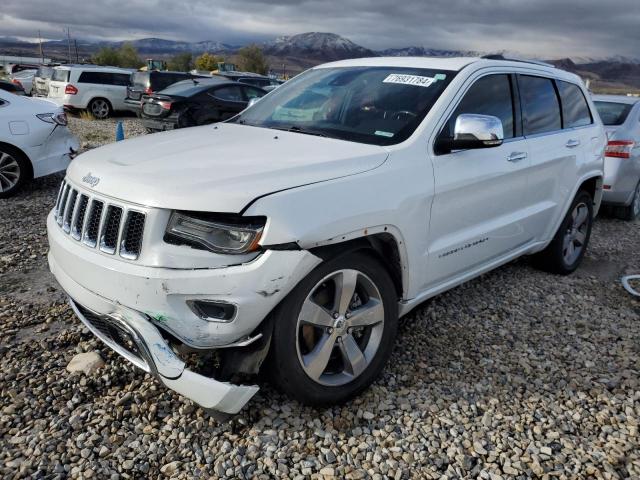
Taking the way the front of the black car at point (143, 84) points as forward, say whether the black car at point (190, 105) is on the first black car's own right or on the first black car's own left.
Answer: on the first black car's own right

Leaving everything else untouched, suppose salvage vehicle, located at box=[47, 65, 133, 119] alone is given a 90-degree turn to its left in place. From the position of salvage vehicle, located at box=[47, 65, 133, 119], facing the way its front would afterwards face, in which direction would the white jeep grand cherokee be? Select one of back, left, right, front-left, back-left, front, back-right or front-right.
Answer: back-left

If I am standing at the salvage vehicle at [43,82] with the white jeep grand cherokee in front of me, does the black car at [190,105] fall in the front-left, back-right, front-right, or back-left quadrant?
front-left

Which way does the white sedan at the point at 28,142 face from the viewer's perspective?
to the viewer's left

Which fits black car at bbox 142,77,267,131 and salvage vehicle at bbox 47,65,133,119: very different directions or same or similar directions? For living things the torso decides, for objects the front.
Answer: same or similar directions

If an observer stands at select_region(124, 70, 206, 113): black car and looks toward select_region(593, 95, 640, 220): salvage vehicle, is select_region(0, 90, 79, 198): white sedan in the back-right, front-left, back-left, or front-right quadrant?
front-right

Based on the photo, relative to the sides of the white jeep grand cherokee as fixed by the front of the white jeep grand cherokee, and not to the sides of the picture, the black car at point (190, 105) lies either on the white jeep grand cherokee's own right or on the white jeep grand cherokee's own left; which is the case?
on the white jeep grand cherokee's own right

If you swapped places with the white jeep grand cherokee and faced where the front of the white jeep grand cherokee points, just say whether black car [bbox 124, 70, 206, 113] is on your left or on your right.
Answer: on your right

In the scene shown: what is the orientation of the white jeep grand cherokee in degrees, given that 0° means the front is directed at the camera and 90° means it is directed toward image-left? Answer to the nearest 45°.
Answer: approximately 45°

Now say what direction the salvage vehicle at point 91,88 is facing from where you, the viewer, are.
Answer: facing away from the viewer and to the right of the viewer

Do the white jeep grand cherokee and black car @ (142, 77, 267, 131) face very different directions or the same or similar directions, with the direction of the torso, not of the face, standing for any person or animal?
very different directions

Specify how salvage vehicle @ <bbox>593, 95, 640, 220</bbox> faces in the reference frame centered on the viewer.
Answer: facing away from the viewer and to the right of the viewer

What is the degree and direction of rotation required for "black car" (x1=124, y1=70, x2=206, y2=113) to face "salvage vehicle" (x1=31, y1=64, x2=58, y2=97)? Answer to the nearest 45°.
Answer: approximately 90° to its left

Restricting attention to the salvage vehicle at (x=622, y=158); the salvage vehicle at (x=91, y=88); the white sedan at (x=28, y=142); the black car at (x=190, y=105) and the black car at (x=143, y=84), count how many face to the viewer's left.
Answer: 1
